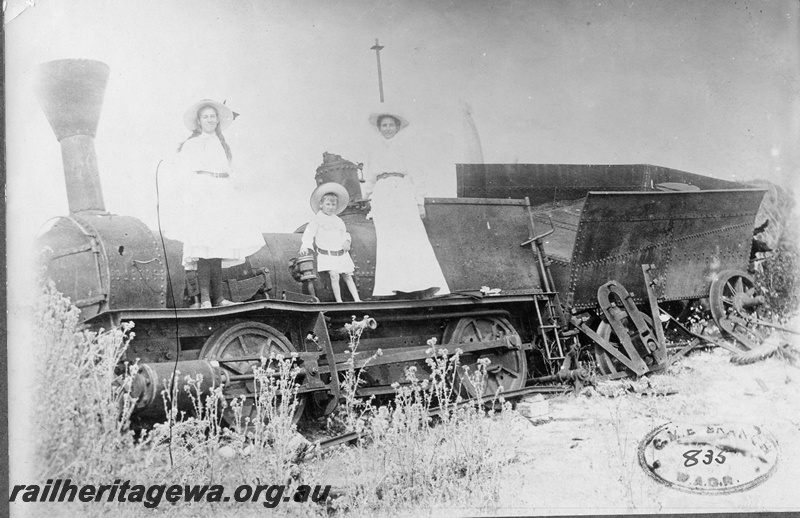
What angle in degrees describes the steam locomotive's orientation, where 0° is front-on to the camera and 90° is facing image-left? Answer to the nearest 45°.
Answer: approximately 45°

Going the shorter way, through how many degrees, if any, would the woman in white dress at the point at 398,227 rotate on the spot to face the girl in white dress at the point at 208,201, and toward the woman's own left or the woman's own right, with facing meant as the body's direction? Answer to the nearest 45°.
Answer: approximately 45° to the woman's own right

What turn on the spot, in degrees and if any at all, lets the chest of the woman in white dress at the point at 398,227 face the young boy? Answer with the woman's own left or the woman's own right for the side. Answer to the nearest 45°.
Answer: approximately 45° to the woman's own right

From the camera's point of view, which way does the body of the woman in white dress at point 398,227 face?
toward the camera

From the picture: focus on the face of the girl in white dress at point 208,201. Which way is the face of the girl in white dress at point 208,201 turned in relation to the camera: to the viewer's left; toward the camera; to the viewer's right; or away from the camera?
toward the camera
